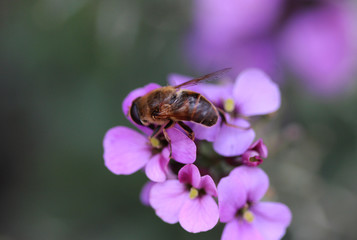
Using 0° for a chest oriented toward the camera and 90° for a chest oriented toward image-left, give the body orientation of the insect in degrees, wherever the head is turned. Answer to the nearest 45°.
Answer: approximately 90°

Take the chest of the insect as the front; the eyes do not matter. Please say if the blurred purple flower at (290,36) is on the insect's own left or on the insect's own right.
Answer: on the insect's own right
